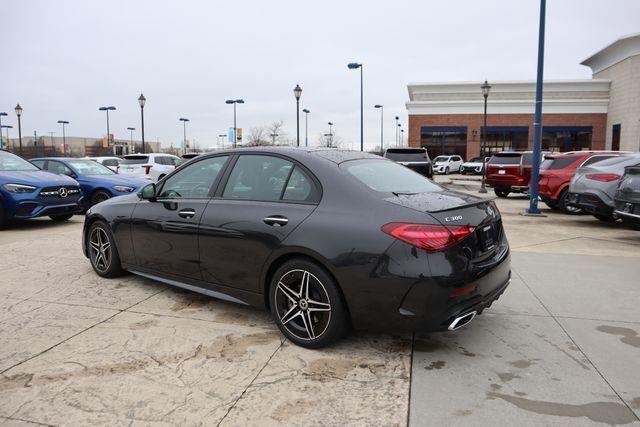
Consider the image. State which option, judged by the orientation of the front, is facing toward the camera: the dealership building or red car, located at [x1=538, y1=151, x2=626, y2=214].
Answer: the dealership building

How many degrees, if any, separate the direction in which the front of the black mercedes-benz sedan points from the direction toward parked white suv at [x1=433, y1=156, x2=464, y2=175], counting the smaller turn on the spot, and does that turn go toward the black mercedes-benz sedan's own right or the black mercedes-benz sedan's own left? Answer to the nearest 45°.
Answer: approximately 45° to the black mercedes-benz sedan's own right

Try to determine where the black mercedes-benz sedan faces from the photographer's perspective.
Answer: facing away from the viewer and to the left of the viewer

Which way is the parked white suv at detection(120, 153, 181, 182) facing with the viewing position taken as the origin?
facing away from the viewer and to the right of the viewer

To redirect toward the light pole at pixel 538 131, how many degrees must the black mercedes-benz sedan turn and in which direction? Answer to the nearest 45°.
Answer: approximately 90° to its right

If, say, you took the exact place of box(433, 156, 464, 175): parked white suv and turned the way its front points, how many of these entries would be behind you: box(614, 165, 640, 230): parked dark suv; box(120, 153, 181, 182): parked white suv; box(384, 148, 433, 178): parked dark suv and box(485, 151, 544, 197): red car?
0

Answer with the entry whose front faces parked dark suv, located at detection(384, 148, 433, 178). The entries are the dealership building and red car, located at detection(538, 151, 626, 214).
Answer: the dealership building

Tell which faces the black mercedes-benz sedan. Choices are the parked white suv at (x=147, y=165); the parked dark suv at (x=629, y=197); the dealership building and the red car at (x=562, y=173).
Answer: the dealership building

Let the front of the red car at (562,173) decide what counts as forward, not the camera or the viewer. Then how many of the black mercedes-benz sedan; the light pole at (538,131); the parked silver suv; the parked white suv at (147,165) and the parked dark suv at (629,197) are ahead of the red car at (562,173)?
0

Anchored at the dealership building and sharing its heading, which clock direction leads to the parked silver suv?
The parked silver suv is roughly at 12 o'clock from the dealership building.

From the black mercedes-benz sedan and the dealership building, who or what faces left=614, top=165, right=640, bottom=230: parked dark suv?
the dealership building

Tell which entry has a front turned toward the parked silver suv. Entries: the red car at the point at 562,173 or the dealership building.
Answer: the dealership building

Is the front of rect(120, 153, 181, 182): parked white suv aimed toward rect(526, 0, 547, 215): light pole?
no

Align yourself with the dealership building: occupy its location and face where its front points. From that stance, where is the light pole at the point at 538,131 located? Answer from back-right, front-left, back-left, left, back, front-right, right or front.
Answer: front

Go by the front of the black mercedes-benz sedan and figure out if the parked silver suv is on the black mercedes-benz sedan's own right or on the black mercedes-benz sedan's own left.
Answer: on the black mercedes-benz sedan's own right

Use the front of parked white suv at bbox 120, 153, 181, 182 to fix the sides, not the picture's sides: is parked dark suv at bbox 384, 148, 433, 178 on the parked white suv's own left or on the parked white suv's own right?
on the parked white suv's own right

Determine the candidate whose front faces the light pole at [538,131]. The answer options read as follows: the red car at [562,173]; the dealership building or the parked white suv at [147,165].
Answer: the dealership building

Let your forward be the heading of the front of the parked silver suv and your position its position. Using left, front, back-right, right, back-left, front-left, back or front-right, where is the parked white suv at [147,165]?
back-left

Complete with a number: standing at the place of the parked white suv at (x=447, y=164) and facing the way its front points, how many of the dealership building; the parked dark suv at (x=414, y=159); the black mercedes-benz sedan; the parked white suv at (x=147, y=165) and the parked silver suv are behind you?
1

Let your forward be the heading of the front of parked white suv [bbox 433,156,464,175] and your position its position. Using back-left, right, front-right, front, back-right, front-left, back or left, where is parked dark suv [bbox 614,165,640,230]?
front-left

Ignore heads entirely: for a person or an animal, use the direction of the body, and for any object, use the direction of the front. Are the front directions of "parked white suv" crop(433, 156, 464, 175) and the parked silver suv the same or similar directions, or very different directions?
very different directions

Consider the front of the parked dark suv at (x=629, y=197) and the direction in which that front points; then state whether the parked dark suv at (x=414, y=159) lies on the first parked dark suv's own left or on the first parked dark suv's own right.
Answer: on the first parked dark suv's own left

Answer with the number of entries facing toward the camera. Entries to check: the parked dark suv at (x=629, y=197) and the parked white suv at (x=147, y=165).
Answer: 0

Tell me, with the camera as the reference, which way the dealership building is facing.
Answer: facing the viewer
